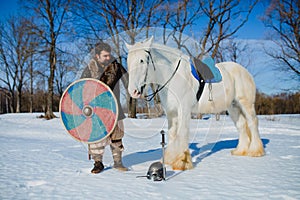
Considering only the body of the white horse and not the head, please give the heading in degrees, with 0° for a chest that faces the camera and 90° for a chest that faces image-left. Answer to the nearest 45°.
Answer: approximately 45°
